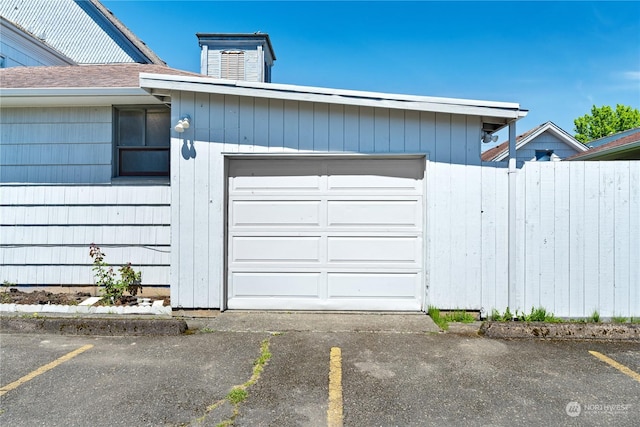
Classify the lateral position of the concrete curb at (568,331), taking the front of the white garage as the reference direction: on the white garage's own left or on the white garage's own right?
on the white garage's own left

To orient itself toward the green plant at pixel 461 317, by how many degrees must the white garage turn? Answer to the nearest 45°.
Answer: approximately 90° to its left

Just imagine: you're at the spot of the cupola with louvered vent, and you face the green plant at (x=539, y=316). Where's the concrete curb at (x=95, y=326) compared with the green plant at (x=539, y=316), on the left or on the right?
right

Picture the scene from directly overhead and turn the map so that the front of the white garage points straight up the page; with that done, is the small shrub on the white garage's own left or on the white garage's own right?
on the white garage's own right

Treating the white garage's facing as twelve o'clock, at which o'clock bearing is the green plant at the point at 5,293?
The green plant is roughly at 3 o'clock from the white garage.

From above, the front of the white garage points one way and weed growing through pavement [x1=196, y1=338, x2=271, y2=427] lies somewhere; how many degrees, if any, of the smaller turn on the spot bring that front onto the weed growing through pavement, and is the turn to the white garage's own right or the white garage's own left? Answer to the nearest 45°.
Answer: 0° — it already faces it

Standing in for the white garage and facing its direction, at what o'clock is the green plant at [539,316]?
The green plant is roughly at 9 o'clock from the white garage.

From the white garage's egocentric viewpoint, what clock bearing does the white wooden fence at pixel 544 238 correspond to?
The white wooden fence is roughly at 9 o'clock from the white garage.

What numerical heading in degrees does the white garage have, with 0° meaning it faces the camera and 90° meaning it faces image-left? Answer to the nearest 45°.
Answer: approximately 0°
